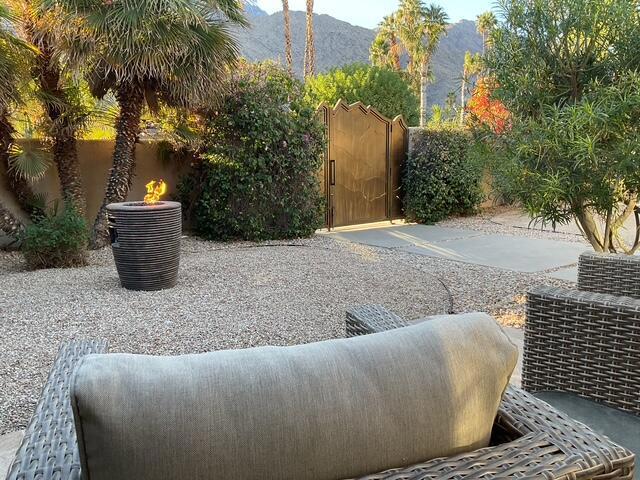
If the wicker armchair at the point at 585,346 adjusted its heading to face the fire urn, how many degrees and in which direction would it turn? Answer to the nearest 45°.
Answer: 0° — it already faces it

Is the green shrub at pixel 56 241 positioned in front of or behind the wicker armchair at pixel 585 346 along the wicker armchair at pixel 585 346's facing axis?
in front

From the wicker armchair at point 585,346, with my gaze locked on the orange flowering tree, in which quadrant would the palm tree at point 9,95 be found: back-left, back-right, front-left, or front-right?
front-left

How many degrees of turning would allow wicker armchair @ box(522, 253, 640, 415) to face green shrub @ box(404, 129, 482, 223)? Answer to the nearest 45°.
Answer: approximately 45° to its right

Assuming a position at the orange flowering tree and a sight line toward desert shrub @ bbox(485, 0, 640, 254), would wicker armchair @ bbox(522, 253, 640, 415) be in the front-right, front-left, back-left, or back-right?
front-right
